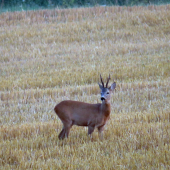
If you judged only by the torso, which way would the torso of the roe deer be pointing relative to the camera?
to the viewer's right
